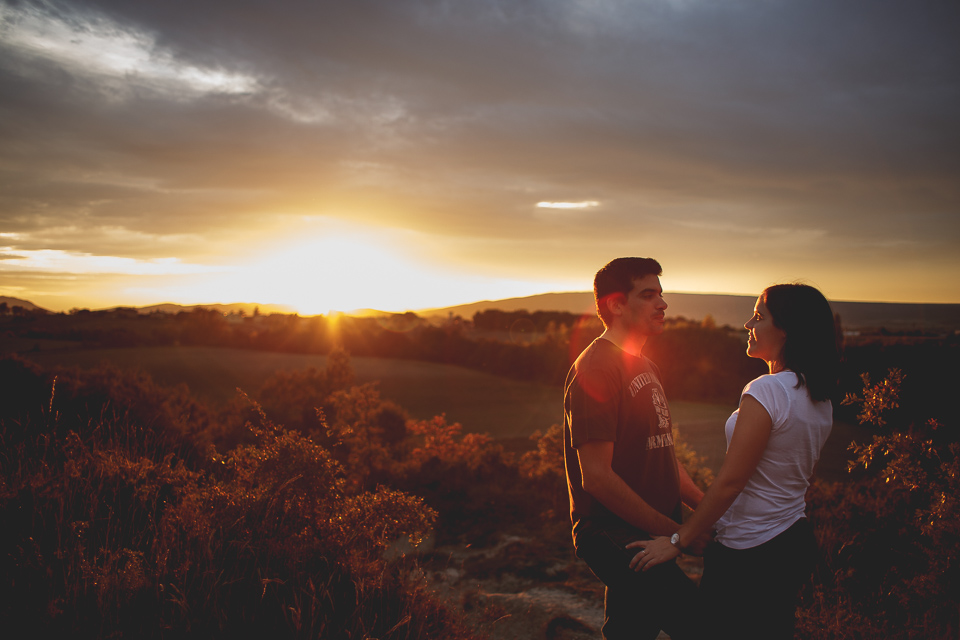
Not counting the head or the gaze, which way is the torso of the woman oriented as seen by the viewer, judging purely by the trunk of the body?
to the viewer's left

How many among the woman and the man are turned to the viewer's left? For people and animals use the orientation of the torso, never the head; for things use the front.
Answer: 1

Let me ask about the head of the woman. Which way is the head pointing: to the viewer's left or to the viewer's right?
to the viewer's left

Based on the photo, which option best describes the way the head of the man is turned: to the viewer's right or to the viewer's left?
to the viewer's right

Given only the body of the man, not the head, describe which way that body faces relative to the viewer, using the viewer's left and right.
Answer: facing the viewer and to the right of the viewer

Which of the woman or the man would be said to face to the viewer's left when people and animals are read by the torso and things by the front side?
the woman

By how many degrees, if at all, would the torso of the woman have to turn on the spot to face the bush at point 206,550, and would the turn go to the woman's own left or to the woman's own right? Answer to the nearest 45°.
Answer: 0° — they already face it
